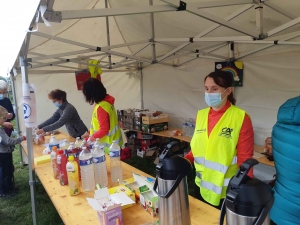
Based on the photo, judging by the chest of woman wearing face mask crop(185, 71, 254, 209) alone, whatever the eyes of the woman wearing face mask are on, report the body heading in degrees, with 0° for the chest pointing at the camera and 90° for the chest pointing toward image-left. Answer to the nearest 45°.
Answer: approximately 45°

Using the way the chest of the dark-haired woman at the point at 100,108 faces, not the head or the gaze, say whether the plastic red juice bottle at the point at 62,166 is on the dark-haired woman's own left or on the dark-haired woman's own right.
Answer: on the dark-haired woman's own left
